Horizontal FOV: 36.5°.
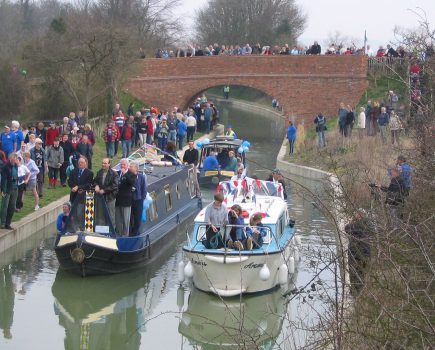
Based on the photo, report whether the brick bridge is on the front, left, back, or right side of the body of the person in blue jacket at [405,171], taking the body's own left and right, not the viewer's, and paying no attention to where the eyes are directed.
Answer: right

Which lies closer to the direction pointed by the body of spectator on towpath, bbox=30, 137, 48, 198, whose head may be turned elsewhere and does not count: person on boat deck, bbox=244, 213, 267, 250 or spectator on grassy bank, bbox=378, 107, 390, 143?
the person on boat deck

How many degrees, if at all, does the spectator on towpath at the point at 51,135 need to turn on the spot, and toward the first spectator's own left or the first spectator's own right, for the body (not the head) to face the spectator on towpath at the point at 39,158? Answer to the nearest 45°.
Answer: approximately 45° to the first spectator's own right

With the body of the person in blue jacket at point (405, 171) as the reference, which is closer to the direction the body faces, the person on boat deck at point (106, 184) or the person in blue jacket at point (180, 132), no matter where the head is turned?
the person on boat deck

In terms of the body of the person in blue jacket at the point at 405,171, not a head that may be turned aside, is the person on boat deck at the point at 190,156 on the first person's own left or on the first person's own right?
on the first person's own right

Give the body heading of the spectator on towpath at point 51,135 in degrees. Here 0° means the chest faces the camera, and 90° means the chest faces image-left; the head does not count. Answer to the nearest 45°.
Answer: approximately 315°

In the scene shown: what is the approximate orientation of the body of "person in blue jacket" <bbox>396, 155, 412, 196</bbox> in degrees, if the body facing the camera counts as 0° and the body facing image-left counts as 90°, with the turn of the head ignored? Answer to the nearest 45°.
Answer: approximately 90°

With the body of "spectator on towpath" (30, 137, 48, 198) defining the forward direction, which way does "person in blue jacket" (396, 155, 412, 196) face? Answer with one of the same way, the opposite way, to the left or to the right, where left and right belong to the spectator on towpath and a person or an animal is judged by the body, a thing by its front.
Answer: the opposite way
